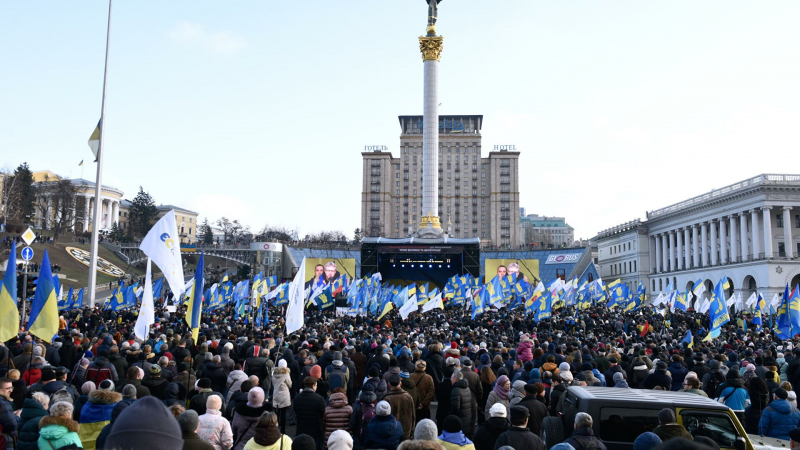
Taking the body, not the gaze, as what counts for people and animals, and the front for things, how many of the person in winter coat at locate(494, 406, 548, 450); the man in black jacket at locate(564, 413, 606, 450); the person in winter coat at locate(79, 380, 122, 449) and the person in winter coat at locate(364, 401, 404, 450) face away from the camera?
4

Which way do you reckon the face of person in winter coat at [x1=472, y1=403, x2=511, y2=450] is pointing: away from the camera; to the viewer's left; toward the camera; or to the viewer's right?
away from the camera

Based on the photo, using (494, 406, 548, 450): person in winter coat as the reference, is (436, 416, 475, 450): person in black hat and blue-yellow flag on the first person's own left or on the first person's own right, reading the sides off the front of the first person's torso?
on the first person's own left

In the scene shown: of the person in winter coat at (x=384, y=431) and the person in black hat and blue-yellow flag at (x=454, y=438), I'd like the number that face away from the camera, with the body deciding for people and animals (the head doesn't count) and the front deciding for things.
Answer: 2

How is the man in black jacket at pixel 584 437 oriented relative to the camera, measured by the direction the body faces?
away from the camera

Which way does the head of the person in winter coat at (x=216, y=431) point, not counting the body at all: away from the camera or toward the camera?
away from the camera

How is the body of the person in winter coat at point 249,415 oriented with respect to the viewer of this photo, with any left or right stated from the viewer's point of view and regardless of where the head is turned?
facing away from the viewer and to the right of the viewer

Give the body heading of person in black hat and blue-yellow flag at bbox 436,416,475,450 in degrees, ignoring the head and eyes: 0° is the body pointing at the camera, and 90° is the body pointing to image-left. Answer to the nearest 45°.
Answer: approximately 180°

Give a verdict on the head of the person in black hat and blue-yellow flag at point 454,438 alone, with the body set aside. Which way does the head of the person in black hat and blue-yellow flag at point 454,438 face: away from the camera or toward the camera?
away from the camera

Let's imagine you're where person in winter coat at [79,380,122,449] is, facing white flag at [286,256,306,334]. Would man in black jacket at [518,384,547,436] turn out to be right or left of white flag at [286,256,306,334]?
right

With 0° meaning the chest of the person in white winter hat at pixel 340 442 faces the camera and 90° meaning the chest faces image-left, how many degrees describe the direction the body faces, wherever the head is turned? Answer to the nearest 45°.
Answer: approximately 180°

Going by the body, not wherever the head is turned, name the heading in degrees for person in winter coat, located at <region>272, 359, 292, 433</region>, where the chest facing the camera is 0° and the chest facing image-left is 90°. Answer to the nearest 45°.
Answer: approximately 180°

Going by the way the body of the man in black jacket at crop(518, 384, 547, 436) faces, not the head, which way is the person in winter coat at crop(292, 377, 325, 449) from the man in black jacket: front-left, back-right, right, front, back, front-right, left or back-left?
left

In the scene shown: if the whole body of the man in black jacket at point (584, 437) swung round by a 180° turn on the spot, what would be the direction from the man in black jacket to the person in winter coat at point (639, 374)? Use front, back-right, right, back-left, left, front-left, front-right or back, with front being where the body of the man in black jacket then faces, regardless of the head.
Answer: back

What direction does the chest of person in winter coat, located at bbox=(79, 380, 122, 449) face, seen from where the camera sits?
away from the camera

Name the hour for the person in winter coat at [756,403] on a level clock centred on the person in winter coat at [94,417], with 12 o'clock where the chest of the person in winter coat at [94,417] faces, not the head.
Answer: the person in winter coat at [756,403] is roughly at 3 o'clock from the person in winter coat at [94,417].
